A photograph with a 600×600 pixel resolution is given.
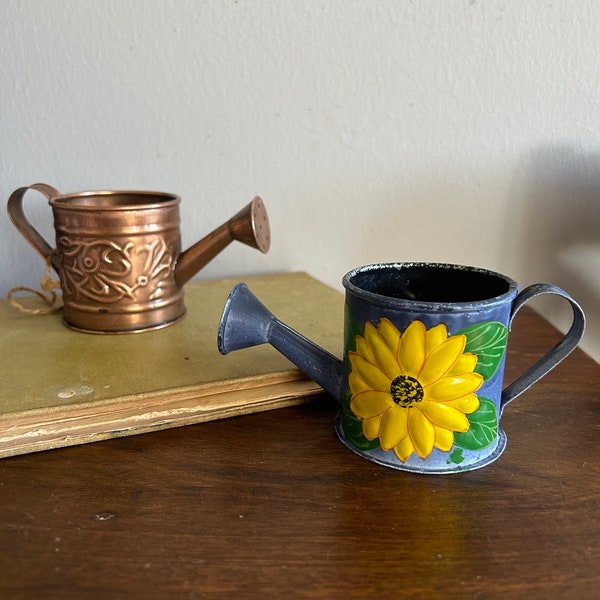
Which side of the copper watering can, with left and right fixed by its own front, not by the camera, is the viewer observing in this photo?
right
